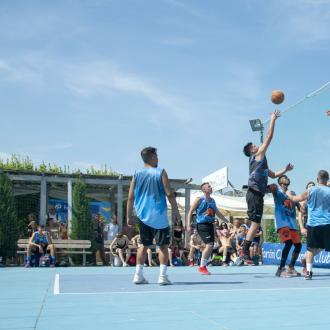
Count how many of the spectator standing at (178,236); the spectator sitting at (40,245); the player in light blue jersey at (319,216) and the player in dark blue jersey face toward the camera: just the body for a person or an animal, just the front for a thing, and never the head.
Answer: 2

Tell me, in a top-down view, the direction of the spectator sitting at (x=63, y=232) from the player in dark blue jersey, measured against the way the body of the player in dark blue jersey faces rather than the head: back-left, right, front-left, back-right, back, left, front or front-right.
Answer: back-left

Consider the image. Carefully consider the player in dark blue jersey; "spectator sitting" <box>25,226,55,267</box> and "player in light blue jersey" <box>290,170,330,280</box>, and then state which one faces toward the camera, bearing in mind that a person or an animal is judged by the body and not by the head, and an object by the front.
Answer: the spectator sitting

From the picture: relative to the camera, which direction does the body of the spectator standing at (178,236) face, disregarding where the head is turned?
toward the camera

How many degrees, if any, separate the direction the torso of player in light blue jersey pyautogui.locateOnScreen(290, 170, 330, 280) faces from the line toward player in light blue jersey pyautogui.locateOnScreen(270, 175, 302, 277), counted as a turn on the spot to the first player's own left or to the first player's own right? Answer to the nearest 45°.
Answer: approximately 45° to the first player's own left

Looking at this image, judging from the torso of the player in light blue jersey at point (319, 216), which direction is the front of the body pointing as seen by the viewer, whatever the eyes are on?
away from the camera

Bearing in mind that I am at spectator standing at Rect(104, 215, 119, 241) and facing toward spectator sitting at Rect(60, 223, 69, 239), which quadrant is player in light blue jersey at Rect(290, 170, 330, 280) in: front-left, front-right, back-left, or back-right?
back-left

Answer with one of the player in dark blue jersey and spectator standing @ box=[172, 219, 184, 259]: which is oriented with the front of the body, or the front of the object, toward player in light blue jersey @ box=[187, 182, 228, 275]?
the spectator standing

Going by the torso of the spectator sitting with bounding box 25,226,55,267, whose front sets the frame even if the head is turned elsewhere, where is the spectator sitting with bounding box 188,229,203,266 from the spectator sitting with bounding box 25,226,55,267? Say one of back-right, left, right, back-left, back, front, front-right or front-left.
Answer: left

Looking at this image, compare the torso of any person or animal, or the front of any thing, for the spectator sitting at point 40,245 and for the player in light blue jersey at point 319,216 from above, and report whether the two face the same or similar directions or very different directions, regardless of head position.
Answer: very different directions

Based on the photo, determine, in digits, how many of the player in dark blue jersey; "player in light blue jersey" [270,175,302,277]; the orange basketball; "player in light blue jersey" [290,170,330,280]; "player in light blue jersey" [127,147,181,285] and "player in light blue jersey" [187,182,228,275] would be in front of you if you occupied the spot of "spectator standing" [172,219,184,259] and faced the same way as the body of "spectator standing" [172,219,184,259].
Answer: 6

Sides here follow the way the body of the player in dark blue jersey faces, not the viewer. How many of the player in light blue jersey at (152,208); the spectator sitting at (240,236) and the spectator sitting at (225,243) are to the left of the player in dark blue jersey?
2

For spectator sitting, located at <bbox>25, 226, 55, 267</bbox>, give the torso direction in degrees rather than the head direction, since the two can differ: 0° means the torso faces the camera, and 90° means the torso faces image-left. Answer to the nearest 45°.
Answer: approximately 0°
